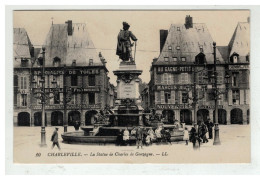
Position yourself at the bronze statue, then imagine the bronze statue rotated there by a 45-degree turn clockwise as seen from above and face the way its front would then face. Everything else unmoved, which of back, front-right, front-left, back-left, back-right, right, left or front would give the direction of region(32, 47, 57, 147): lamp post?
front
